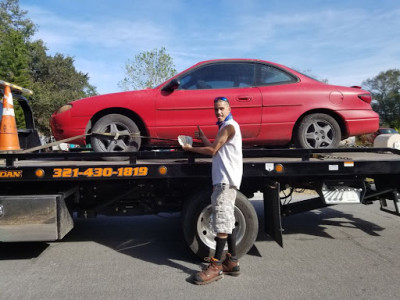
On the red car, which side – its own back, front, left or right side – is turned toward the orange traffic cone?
front

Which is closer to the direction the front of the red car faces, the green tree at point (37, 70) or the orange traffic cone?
the orange traffic cone

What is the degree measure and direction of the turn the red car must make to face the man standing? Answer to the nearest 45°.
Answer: approximately 90° to its left

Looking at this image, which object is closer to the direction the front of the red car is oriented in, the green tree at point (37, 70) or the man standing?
the green tree

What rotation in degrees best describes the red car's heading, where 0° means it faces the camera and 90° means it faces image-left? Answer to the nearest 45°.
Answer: approximately 90°

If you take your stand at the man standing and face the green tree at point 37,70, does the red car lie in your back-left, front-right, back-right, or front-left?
front-right

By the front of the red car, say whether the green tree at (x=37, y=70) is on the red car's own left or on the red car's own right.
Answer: on the red car's own right
